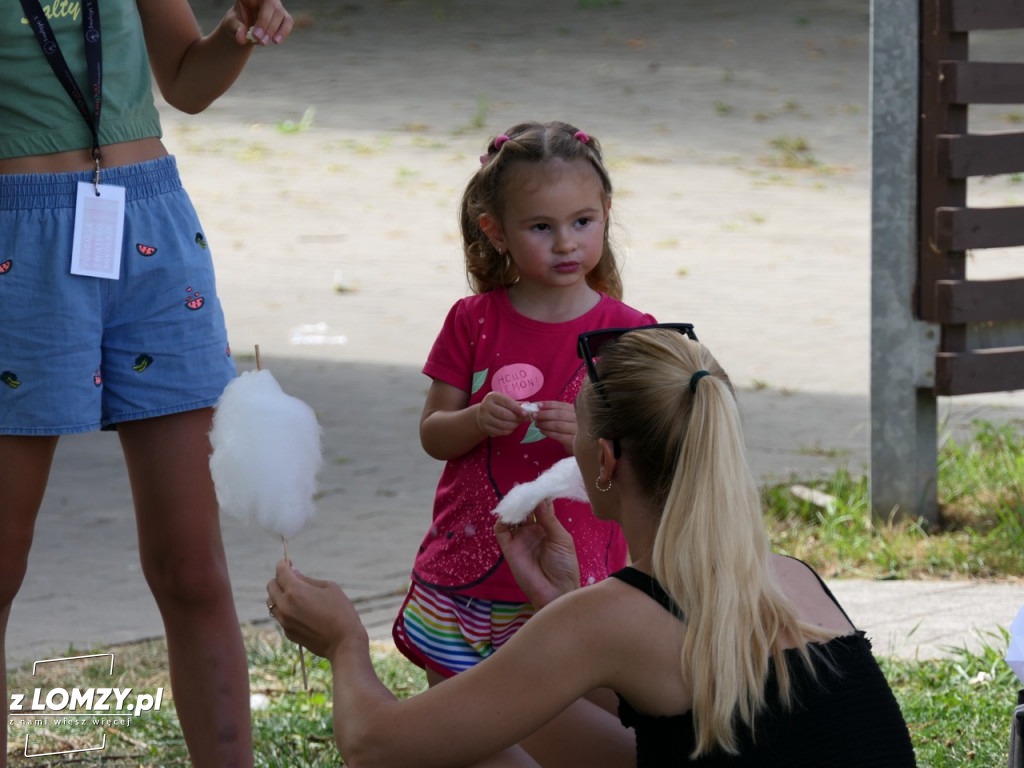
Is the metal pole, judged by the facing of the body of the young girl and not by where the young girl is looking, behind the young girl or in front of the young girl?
behind

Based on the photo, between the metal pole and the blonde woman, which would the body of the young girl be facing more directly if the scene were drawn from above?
the blonde woman

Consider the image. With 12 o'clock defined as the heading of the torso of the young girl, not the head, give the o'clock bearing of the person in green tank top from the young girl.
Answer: The person in green tank top is roughly at 3 o'clock from the young girl.

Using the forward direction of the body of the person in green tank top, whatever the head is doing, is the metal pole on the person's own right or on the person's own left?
on the person's own left

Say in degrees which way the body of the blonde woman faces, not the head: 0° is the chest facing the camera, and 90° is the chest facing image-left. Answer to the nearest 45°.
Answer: approximately 135°

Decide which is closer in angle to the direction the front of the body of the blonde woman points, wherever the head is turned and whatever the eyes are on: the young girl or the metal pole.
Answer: the young girl

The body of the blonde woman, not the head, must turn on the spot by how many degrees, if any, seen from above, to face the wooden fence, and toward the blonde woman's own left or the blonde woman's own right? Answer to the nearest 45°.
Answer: approximately 45° to the blonde woman's own right

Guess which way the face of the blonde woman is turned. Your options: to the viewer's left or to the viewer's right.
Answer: to the viewer's left

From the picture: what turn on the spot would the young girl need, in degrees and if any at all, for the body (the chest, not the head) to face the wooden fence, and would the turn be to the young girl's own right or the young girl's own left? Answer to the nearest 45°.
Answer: approximately 135° to the young girl's own left
